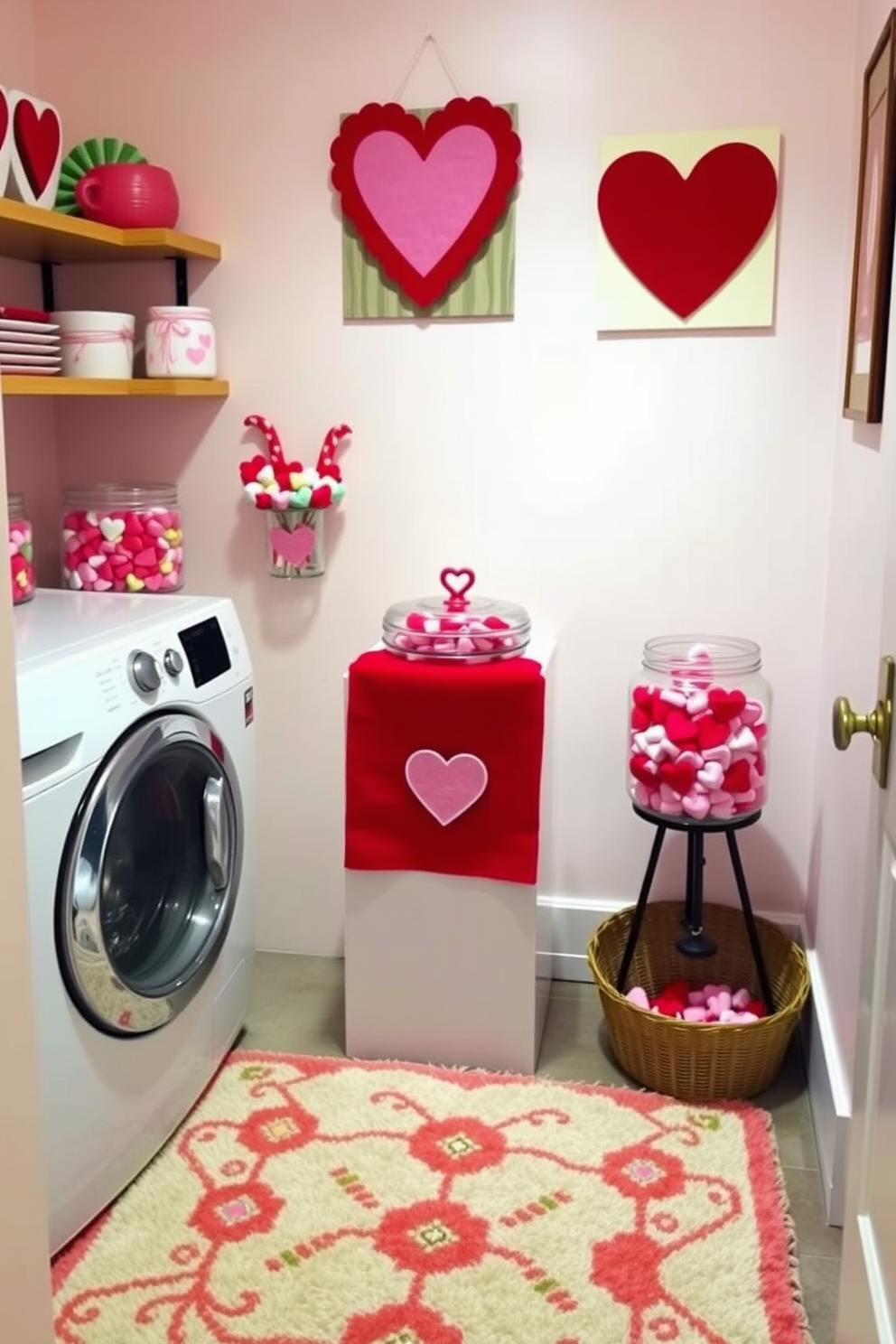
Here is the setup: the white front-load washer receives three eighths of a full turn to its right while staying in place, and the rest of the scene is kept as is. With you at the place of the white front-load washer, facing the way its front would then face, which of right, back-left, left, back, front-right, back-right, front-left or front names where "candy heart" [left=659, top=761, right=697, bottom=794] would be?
back

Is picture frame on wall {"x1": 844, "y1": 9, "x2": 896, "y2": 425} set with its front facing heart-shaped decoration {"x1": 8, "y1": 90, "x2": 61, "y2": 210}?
yes

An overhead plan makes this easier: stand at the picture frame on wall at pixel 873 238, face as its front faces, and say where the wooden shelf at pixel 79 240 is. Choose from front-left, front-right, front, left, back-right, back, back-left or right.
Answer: front

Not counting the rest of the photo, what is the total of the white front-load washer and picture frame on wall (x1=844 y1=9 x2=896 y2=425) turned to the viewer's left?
1

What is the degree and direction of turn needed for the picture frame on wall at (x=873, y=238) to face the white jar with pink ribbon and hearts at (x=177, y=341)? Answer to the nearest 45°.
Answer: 0° — it already faces it

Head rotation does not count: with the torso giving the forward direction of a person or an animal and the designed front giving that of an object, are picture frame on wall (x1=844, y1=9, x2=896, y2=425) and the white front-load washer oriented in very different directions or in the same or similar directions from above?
very different directions

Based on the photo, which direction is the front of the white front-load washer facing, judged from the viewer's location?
facing the viewer and to the right of the viewer

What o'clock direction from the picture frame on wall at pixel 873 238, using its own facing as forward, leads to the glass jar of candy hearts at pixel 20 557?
The glass jar of candy hearts is roughly at 12 o'clock from the picture frame on wall.

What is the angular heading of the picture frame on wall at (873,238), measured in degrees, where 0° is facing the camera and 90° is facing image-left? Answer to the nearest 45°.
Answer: approximately 90°
